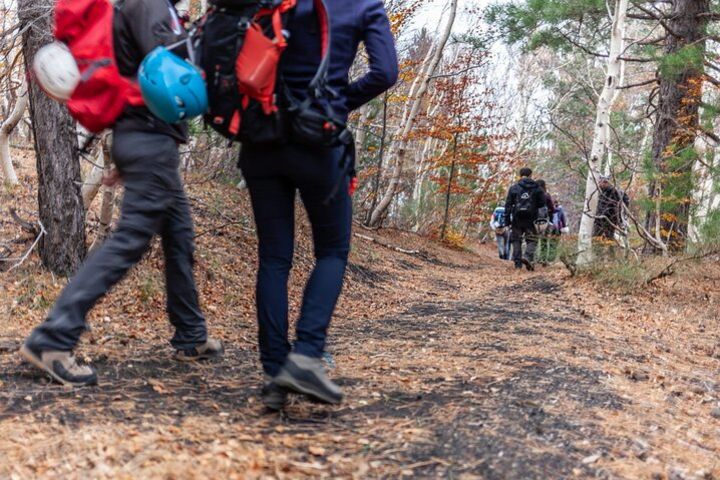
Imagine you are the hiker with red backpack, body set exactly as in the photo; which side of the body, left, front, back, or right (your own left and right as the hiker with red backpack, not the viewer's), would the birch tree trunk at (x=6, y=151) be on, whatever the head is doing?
left

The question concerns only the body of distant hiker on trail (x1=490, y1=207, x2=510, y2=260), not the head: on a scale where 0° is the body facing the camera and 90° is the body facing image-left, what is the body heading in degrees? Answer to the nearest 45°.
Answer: approximately 180°

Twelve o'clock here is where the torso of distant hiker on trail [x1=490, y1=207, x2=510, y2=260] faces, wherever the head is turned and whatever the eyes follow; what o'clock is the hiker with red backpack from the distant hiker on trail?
The hiker with red backpack is roughly at 6 o'clock from the distant hiker on trail.

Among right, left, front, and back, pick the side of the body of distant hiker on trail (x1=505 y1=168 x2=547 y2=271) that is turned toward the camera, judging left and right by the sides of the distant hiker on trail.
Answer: back

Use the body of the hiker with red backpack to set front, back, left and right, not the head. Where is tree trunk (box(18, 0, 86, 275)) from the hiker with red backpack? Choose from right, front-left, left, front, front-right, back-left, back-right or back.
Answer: left

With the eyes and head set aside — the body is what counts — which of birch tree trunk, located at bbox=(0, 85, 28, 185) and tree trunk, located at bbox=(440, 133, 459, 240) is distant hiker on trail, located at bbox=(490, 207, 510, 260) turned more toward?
the tree trunk

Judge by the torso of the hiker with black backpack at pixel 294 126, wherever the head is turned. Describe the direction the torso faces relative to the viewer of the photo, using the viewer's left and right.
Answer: facing away from the viewer and to the right of the viewer

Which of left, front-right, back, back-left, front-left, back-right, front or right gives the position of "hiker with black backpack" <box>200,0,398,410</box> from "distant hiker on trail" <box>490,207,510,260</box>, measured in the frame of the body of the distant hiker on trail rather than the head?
back
